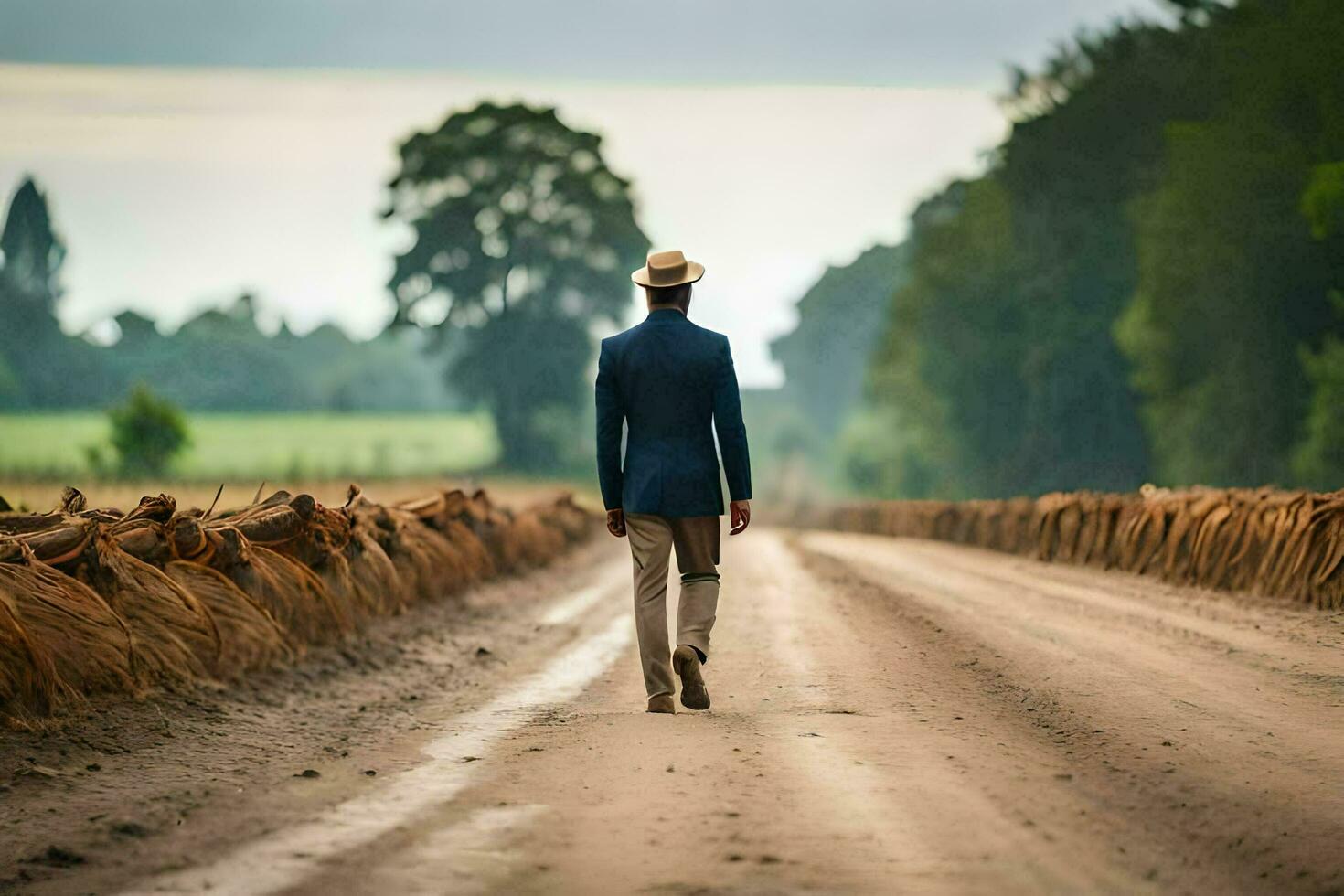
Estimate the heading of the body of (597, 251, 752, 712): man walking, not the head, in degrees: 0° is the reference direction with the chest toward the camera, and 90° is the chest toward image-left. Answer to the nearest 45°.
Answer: approximately 180°

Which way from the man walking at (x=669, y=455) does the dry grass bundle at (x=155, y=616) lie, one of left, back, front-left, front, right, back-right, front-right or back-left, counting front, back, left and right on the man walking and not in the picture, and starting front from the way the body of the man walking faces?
left

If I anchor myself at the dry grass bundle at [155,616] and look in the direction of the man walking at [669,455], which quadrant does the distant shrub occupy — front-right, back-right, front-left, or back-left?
back-left

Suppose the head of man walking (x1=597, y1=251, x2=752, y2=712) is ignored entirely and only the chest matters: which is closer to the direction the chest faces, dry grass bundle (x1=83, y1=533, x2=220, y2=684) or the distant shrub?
the distant shrub

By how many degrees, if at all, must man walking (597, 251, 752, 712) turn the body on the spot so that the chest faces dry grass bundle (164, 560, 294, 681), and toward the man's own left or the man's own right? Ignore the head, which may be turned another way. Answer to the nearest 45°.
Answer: approximately 90° to the man's own left

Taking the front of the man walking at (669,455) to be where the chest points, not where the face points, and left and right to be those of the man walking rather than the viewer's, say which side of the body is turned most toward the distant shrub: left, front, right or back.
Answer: front

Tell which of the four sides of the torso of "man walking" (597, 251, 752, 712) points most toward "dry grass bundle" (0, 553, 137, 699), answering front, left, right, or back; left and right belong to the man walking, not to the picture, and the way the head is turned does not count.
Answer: left
